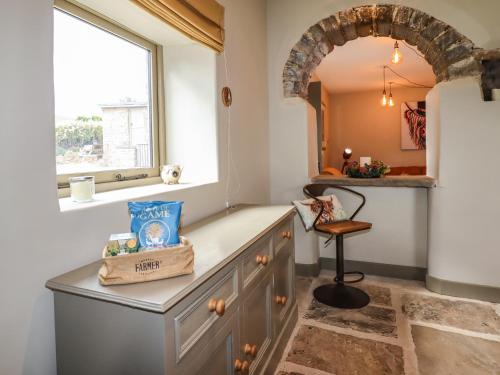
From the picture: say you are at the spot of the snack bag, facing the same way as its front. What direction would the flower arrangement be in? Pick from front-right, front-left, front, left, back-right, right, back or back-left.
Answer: back-left

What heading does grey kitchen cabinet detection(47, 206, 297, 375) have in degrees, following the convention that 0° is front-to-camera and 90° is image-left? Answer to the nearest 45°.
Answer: approximately 315°

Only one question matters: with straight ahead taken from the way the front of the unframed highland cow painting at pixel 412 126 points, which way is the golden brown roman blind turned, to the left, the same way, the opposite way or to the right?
to the left

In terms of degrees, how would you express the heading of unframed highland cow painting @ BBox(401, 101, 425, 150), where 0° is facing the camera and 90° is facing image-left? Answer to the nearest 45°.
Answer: approximately 0°

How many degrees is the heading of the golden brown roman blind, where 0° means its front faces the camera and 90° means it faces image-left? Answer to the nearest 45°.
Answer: approximately 315°

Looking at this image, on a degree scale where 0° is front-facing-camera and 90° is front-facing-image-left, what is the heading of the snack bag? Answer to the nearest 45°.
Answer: approximately 0°

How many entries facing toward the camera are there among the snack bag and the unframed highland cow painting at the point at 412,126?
2
